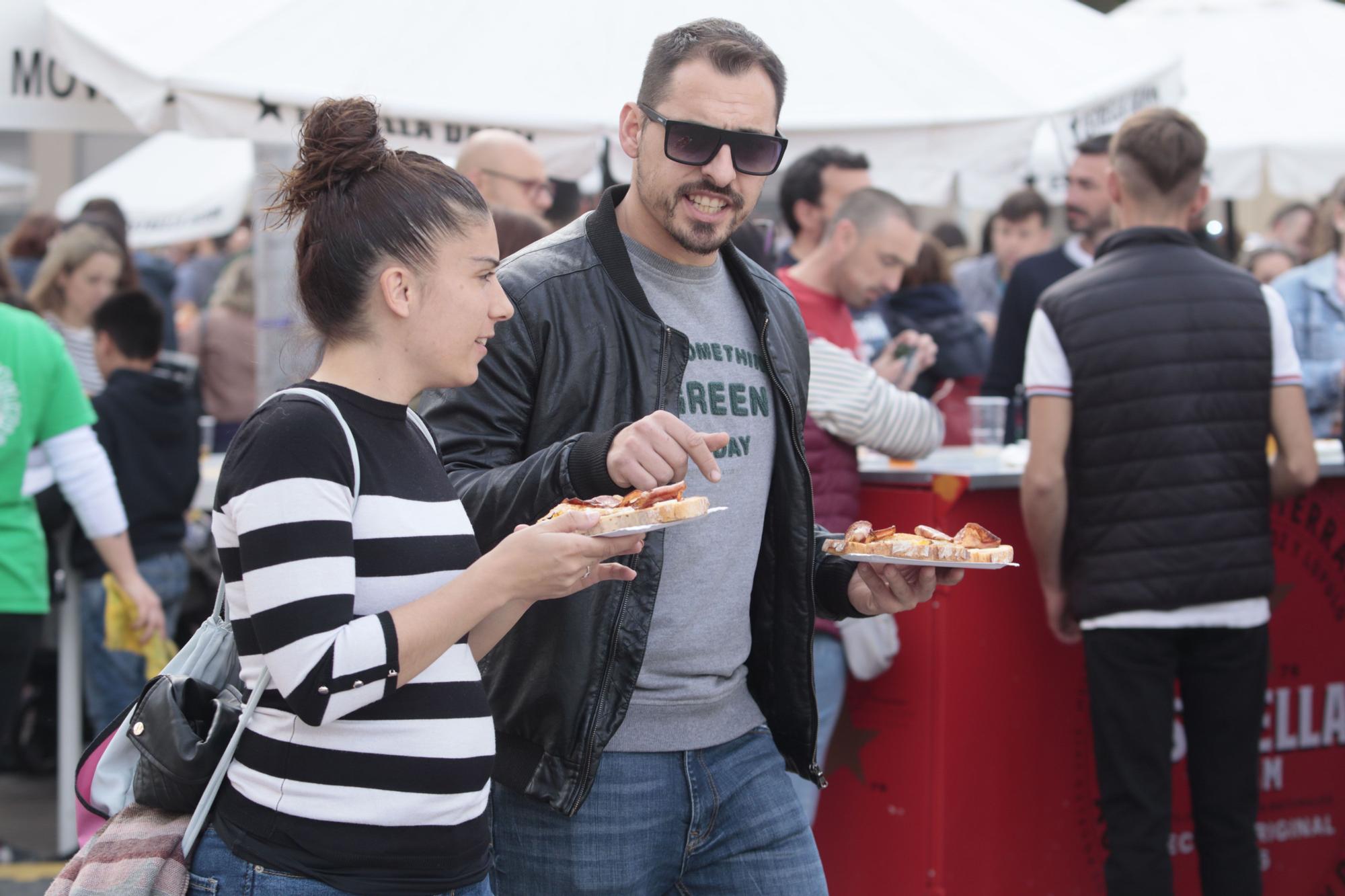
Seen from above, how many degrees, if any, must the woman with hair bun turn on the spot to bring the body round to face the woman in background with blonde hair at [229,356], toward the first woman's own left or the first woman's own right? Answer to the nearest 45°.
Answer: approximately 90° to the first woman's own left

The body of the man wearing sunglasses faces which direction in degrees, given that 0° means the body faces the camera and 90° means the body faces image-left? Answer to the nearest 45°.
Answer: approximately 315°

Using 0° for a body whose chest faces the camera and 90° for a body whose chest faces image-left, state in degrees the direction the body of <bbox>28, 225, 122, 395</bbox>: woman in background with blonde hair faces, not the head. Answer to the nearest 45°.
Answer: approximately 315°

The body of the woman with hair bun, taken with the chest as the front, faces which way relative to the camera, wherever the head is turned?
to the viewer's right

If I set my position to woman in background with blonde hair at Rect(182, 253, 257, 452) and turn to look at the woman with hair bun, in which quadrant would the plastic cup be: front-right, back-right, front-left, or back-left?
front-left

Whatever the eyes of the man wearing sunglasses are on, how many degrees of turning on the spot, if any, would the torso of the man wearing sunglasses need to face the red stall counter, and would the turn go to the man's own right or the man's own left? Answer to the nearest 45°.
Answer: approximately 90° to the man's own left

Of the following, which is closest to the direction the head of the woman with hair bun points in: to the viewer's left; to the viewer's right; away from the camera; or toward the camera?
to the viewer's right

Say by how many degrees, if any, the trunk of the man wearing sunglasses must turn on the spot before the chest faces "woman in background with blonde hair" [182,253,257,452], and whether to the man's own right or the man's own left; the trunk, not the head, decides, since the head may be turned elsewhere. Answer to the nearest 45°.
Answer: approximately 180°
